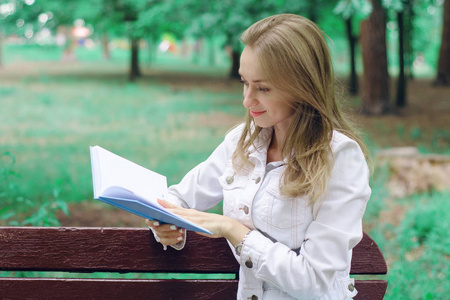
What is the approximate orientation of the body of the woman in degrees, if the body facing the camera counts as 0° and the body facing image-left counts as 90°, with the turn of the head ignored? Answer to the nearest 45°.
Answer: approximately 45°

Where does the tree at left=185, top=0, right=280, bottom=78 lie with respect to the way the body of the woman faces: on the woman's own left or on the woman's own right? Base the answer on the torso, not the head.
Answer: on the woman's own right
